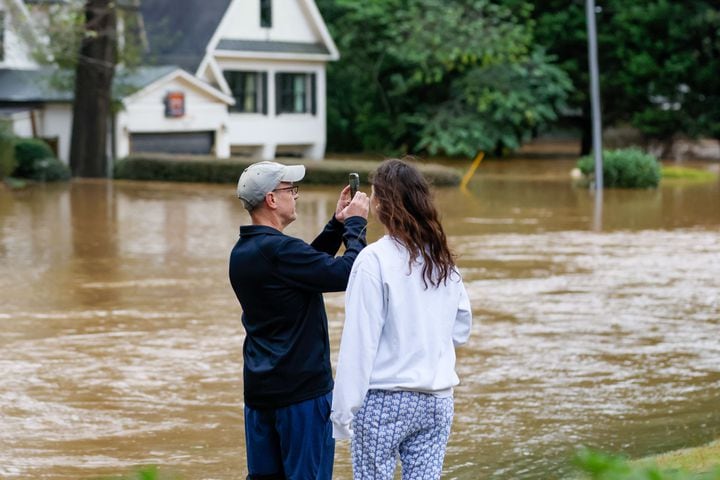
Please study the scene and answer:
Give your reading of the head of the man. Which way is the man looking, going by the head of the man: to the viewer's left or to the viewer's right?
to the viewer's right

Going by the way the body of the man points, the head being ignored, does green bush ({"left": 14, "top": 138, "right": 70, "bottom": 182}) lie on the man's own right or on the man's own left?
on the man's own left

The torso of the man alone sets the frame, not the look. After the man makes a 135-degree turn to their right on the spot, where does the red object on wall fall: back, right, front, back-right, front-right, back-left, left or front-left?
back

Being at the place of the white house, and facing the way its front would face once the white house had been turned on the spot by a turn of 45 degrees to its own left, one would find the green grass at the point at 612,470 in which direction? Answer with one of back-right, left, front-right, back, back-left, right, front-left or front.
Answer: front-right

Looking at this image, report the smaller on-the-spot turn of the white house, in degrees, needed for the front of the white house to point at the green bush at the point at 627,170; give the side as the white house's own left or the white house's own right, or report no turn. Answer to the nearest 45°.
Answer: approximately 45° to the white house's own left

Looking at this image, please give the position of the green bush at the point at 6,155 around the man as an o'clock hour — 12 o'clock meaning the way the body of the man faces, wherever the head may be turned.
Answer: The green bush is roughly at 10 o'clock from the man.

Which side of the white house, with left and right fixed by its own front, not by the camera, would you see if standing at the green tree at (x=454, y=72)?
left

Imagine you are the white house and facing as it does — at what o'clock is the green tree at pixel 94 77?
The green tree is roughly at 1 o'clock from the white house.

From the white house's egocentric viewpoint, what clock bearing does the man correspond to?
The man is roughly at 12 o'clock from the white house.

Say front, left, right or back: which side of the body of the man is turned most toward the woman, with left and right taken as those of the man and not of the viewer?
right

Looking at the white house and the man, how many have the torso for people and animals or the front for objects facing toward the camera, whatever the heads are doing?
1

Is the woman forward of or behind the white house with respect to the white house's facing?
forward

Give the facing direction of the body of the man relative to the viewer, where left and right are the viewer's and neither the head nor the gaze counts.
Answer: facing away from the viewer and to the right of the viewer

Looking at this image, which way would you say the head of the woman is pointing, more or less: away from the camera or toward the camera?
away from the camera
